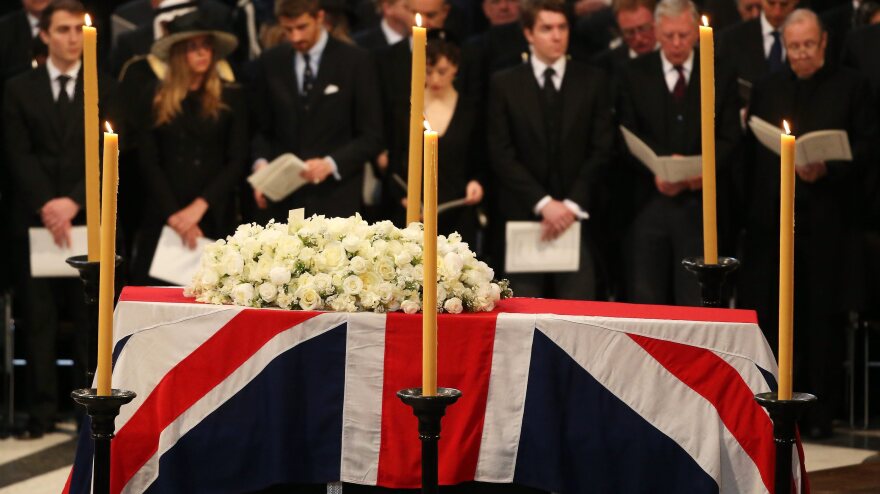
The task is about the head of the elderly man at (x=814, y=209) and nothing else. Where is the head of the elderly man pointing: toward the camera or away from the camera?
toward the camera

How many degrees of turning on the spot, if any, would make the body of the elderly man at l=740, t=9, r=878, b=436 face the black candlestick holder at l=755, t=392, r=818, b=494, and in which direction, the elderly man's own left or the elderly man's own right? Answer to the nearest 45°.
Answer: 0° — they already face it

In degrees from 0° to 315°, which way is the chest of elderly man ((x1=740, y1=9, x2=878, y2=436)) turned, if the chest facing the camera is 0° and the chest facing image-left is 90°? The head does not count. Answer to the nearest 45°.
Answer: approximately 0°

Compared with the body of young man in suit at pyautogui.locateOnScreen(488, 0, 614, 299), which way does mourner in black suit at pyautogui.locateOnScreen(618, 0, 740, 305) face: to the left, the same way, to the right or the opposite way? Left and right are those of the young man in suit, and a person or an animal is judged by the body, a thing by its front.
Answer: the same way

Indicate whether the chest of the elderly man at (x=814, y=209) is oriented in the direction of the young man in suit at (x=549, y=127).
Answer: no

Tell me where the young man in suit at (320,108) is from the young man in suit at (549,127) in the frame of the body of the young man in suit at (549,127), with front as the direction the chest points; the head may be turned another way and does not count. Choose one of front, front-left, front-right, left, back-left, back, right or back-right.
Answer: right

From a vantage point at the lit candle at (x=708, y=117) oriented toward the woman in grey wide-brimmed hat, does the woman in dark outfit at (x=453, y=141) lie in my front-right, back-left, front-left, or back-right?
front-right

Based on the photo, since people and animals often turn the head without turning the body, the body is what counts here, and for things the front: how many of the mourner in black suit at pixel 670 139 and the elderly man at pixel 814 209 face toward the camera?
2

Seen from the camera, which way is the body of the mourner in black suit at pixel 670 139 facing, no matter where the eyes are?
toward the camera

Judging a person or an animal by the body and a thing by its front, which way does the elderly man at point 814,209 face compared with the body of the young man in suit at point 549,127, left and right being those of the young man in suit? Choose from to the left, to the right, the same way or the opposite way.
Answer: the same way

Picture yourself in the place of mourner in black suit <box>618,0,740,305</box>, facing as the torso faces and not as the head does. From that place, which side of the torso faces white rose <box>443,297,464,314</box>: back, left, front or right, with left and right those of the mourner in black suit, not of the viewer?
front

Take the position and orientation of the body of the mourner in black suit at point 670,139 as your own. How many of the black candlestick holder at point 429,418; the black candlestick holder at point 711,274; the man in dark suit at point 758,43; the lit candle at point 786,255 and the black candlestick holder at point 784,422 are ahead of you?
4

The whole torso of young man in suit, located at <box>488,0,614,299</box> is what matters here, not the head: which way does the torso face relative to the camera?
toward the camera

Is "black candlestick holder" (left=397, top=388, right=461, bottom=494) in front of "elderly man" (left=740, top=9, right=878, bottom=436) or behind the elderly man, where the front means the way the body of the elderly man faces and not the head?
in front

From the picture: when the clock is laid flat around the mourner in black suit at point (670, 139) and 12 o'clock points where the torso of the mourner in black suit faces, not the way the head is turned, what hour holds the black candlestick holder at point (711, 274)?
The black candlestick holder is roughly at 12 o'clock from the mourner in black suit.

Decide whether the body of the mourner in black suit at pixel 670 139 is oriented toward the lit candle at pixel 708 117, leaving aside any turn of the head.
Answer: yes

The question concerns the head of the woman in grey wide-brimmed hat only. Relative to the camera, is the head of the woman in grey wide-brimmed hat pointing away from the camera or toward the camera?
toward the camera

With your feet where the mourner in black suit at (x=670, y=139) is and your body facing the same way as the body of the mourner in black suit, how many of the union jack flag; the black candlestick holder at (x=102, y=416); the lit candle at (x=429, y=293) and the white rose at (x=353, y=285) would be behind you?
0
